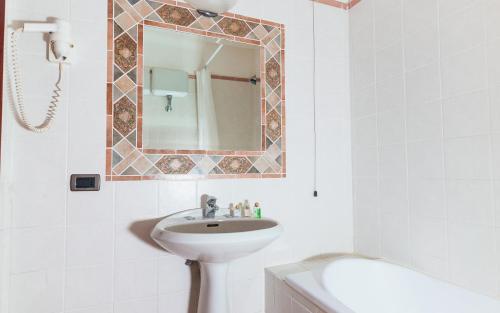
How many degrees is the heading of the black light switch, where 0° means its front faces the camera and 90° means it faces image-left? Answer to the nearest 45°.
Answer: approximately 0°

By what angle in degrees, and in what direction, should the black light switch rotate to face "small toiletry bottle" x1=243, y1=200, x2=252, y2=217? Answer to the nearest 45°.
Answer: approximately 90° to its left

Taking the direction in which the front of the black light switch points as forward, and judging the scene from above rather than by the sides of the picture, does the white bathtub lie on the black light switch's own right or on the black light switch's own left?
on the black light switch's own left

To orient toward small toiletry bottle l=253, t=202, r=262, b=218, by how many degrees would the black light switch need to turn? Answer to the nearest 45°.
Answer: approximately 90° to its left
